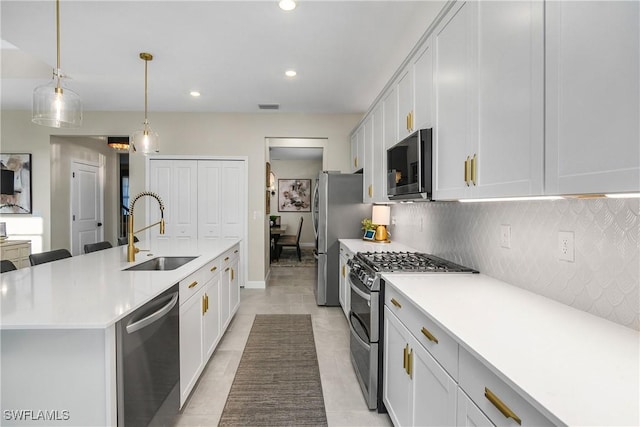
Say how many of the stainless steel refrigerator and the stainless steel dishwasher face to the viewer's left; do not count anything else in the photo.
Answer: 1

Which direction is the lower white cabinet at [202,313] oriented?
to the viewer's right

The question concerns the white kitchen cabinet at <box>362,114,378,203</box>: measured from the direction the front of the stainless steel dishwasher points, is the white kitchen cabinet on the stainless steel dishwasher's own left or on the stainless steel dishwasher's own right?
on the stainless steel dishwasher's own left

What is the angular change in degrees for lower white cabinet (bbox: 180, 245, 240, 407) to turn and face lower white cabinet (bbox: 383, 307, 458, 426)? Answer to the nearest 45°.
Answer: approximately 45° to its right

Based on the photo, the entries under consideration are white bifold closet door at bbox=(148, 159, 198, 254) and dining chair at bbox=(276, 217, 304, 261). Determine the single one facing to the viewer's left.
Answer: the dining chair

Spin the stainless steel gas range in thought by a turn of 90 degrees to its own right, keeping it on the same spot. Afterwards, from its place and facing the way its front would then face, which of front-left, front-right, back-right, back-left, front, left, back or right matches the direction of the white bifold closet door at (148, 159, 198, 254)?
front-left

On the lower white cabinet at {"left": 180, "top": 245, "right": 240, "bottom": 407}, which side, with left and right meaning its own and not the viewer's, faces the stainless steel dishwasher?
right

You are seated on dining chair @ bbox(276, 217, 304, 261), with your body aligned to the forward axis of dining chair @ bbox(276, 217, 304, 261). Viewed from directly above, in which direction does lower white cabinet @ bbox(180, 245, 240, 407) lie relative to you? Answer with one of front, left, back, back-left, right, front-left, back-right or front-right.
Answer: left

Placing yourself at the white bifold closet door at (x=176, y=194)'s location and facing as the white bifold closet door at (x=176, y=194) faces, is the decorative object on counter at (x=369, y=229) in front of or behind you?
in front

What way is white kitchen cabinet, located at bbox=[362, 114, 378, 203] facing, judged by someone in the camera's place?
facing to the left of the viewer
